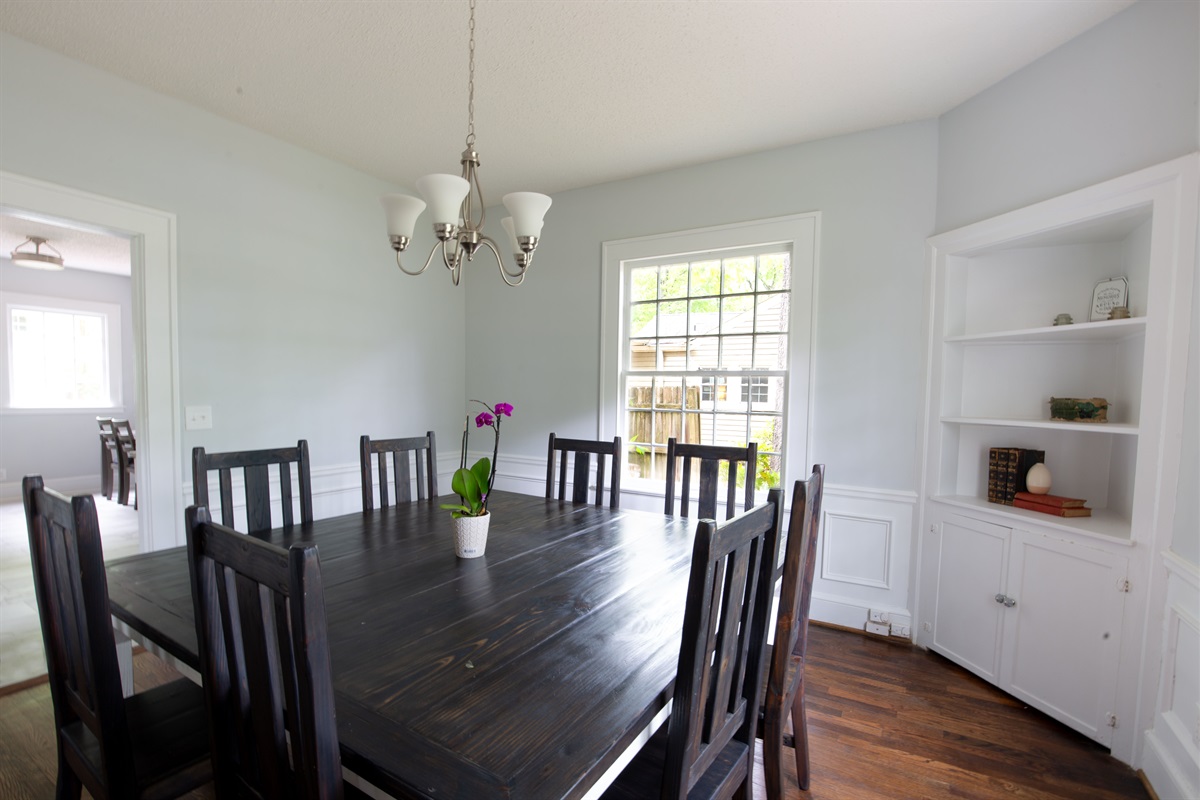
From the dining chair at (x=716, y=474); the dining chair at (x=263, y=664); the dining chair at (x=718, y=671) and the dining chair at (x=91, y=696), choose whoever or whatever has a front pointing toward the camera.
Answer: the dining chair at (x=716, y=474)

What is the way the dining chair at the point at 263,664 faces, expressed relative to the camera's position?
facing away from the viewer and to the right of the viewer

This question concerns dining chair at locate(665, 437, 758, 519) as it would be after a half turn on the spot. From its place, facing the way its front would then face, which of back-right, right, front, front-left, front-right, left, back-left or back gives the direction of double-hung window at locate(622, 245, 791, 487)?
front

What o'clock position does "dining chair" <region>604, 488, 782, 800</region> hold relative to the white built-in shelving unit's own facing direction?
The dining chair is roughly at 11 o'clock from the white built-in shelving unit.

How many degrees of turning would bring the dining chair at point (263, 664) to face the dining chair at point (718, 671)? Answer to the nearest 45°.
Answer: approximately 45° to its right

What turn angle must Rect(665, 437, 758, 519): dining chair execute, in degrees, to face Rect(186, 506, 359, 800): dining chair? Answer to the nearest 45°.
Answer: approximately 45° to its right

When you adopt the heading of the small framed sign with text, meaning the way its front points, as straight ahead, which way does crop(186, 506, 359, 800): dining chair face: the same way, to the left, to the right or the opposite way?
to the right

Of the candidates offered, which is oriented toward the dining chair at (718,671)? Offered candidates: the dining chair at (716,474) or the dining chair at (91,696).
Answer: the dining chair at (716,474)

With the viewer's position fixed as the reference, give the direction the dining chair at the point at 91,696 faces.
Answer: facing away from the viewer and to the right of the viewer

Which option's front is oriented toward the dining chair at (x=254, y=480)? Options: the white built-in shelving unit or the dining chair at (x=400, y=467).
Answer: the white built-in shelving unit

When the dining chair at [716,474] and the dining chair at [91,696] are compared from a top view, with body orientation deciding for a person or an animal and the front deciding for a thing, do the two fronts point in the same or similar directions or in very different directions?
very different directions
